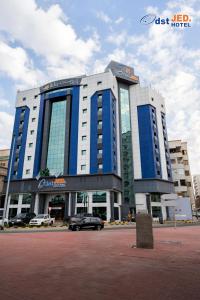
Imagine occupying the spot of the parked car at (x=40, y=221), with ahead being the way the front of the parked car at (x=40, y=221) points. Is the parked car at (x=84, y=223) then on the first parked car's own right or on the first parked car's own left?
on the first parked car's own left

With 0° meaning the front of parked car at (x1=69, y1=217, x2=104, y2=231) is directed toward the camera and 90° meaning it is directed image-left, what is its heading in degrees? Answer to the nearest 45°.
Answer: approximately 45°

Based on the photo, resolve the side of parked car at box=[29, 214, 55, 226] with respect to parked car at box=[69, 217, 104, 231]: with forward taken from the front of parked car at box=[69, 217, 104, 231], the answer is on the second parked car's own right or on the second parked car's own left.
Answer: on the second parked car's own right

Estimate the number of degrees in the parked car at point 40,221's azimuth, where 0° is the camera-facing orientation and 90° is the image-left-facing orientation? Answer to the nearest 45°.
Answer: approximately 45°
